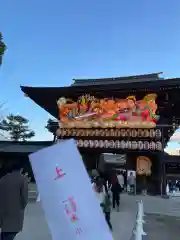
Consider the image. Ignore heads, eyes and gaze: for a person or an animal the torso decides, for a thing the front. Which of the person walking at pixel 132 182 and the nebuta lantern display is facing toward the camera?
the nebuta lantern display

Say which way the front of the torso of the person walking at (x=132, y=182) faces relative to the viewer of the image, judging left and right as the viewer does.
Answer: facing away from the viewer

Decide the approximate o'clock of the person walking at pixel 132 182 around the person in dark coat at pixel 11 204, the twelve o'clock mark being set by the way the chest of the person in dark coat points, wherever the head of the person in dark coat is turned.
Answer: The person walking is roughly at 1 o'clock from the person in dark coat.

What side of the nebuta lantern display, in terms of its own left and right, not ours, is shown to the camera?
front

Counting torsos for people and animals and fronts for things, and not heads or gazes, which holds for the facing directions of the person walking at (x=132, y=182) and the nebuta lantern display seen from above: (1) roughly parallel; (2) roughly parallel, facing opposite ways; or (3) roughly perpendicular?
roughly parallel, facing opposite ways

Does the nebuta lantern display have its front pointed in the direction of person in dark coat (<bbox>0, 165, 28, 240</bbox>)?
yes

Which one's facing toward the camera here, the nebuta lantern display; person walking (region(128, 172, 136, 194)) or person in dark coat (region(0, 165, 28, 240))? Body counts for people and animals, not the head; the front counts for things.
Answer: the nebuta lantern display

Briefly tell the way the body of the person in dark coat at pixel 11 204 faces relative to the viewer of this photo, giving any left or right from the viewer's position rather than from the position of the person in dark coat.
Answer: facing away from the viewer

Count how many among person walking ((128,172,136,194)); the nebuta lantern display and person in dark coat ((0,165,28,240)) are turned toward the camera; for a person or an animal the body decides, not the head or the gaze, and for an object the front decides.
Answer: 1

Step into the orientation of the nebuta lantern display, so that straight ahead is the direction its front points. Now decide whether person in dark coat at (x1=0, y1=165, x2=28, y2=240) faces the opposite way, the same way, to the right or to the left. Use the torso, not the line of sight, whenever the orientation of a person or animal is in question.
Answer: the opposite way
